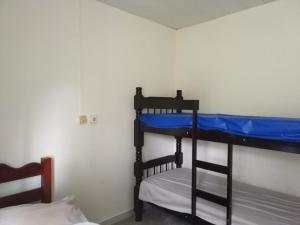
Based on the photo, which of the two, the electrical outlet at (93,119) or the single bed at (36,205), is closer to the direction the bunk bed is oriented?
the single bed

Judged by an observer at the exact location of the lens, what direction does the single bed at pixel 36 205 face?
facing the viewer and to the right of the viewer

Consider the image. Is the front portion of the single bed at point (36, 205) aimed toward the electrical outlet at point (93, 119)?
no

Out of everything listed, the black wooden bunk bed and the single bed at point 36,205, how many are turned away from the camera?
0

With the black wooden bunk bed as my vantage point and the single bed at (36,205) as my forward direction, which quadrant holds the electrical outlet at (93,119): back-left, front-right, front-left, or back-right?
front-right

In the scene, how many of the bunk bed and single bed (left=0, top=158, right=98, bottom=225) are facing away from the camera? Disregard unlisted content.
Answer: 0
